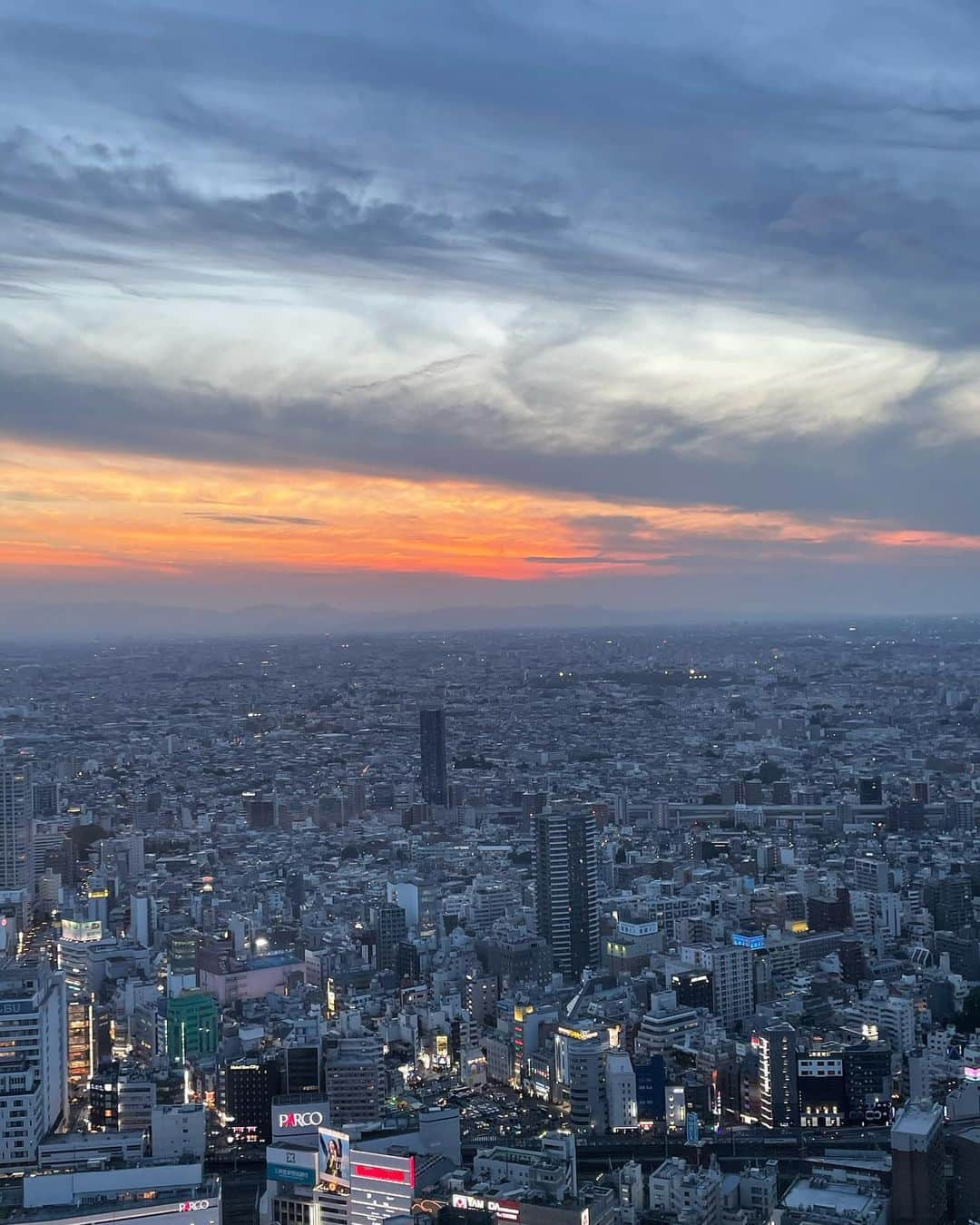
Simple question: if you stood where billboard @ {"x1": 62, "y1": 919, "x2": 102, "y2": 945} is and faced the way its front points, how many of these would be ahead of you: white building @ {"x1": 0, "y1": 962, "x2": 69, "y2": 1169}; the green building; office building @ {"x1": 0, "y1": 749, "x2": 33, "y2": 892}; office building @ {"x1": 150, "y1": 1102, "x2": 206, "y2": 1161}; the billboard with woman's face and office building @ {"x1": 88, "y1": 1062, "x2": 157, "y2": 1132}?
5

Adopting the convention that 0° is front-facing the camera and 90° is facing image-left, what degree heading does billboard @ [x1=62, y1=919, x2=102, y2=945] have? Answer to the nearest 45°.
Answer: approximately 0°

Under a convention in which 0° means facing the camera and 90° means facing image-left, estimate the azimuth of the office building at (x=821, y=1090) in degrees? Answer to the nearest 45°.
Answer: approximately 0°

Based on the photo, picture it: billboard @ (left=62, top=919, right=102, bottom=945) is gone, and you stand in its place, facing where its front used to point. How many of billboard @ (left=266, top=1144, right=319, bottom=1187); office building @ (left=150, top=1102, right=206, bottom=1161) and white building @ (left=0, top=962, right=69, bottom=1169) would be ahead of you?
3

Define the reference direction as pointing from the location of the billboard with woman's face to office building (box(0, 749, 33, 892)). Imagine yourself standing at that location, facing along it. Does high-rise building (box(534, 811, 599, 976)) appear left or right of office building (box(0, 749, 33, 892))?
right

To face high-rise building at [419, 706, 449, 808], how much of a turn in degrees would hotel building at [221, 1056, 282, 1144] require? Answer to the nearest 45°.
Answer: approximately 180°

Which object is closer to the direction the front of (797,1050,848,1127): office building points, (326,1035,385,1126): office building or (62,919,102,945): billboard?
the office building

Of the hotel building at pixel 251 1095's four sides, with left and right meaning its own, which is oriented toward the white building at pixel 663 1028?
left

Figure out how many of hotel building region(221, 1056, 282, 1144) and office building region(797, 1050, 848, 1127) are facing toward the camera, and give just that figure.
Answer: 2

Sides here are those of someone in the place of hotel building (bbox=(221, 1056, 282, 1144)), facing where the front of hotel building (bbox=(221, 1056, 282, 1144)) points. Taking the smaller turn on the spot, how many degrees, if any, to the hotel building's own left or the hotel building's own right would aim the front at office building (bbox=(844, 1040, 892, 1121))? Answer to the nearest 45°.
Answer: approximately 90° to the hotel building's own left

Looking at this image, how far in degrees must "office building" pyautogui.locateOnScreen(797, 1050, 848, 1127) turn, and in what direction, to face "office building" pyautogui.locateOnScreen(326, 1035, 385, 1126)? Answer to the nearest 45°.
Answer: approximately 90° to its right

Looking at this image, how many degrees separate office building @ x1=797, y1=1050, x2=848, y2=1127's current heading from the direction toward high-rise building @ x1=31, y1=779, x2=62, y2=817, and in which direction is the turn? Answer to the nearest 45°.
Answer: approximately 135° to its right
